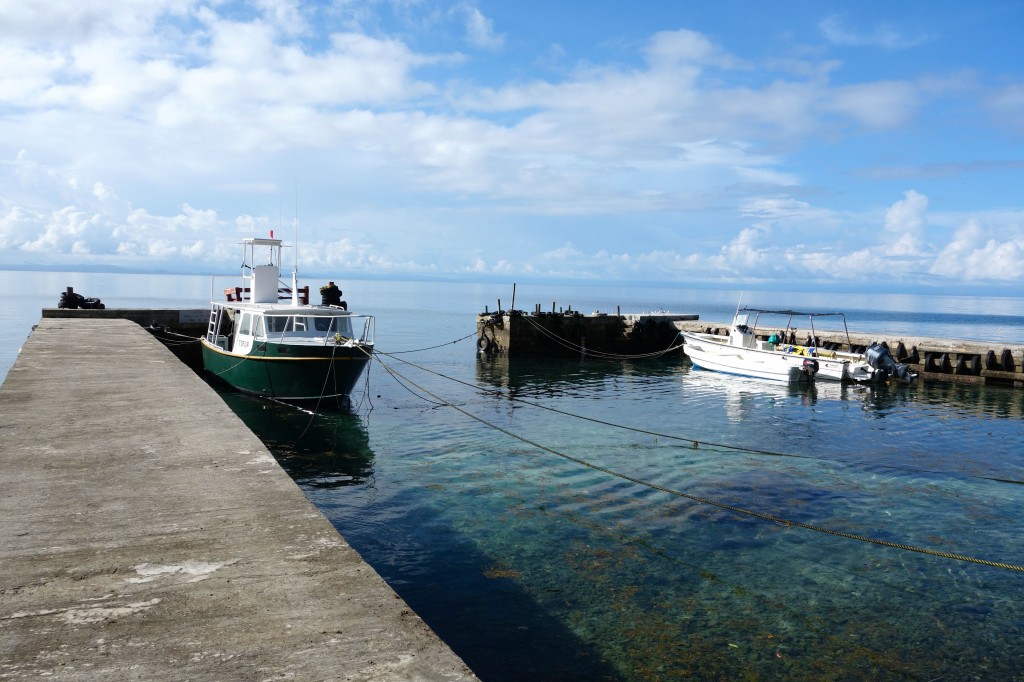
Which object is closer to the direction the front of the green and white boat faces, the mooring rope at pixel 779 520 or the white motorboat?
the mooring rope

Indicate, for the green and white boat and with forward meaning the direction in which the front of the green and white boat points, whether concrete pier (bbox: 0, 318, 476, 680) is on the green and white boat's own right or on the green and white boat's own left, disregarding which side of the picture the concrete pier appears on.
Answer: on the green and white boat's own right

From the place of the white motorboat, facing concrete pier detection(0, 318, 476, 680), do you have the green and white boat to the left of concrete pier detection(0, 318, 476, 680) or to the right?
right

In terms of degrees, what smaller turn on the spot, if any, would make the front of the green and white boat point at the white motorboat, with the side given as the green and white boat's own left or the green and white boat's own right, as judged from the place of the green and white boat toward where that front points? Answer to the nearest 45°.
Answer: approximately 45° to the green and white boat's own left

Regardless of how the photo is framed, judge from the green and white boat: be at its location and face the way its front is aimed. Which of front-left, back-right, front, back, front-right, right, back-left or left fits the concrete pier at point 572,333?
left

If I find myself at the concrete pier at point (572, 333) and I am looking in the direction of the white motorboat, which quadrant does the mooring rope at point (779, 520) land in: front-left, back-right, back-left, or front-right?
front-right

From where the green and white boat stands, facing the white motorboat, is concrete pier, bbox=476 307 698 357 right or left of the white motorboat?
left

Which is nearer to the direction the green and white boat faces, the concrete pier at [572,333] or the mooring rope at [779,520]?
the mooring rope

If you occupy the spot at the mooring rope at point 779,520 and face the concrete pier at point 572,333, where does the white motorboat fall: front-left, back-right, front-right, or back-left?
front-right

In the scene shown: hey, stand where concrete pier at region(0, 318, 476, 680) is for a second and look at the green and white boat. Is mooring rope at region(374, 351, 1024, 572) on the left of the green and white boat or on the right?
right

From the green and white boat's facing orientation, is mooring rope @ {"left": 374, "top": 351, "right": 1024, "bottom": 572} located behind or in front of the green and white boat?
in front
